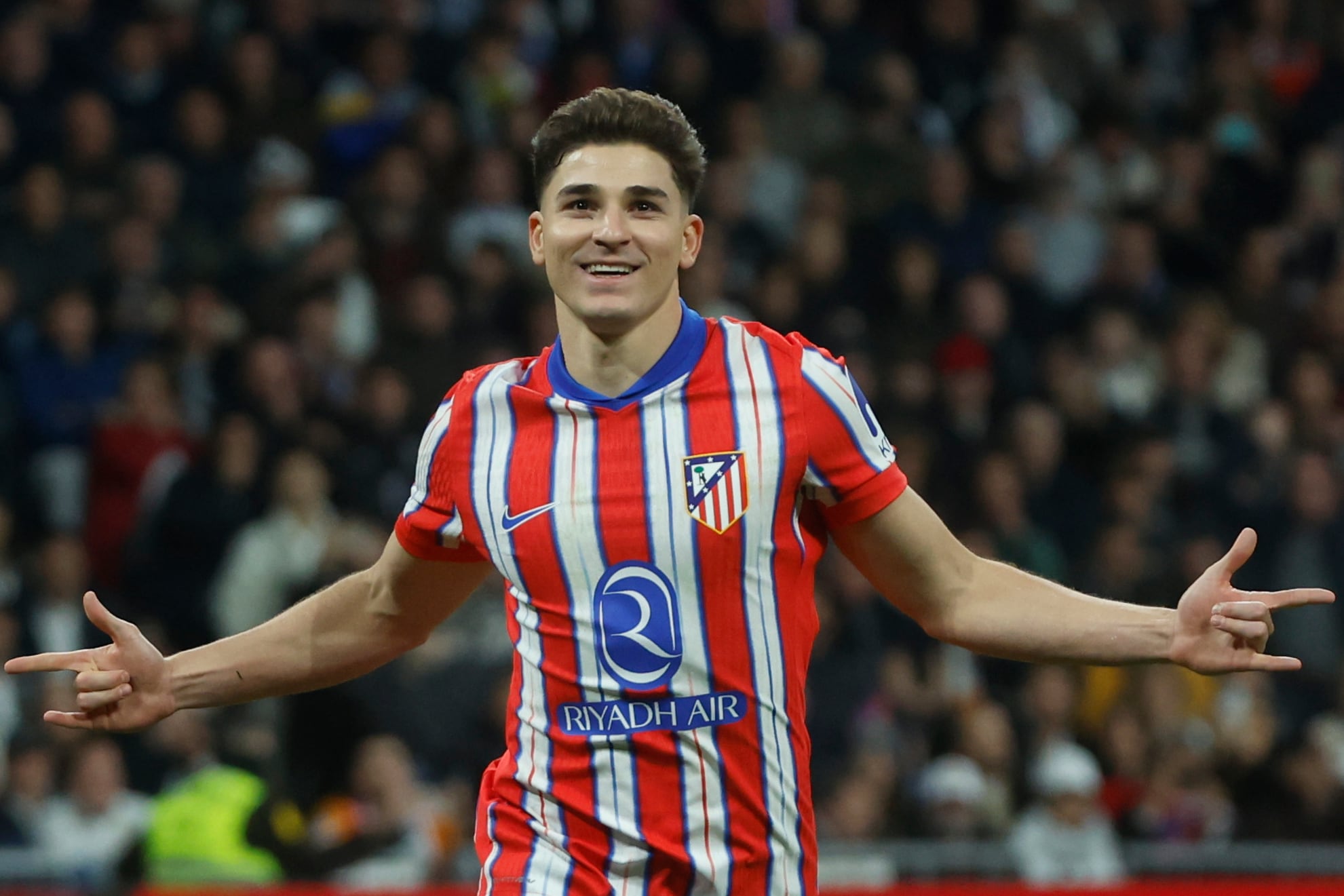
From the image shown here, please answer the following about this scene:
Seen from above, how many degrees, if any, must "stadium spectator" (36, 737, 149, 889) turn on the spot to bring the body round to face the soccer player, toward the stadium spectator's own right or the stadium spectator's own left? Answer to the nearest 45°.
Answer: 0° — they already face them

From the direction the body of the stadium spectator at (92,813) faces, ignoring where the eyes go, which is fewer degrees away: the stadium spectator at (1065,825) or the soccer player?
the soccer player

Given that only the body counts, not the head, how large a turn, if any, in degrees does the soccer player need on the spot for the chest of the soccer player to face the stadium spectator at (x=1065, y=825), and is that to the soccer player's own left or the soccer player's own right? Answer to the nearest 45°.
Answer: approximately 180°

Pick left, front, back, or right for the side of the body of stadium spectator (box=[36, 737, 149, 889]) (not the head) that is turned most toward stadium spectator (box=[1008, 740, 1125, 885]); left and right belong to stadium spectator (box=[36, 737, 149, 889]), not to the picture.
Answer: left

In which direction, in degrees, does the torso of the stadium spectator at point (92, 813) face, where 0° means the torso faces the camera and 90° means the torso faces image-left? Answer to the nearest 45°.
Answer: approximately 0°

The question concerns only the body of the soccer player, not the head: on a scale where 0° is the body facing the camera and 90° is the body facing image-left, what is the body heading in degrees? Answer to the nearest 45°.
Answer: approximately 0°

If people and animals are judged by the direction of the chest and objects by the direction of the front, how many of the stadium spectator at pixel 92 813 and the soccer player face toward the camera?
2

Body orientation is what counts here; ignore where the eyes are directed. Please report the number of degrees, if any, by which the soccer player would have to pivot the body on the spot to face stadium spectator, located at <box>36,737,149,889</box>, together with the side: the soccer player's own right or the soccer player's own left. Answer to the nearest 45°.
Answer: approximately 135° to the soccer player's own right
